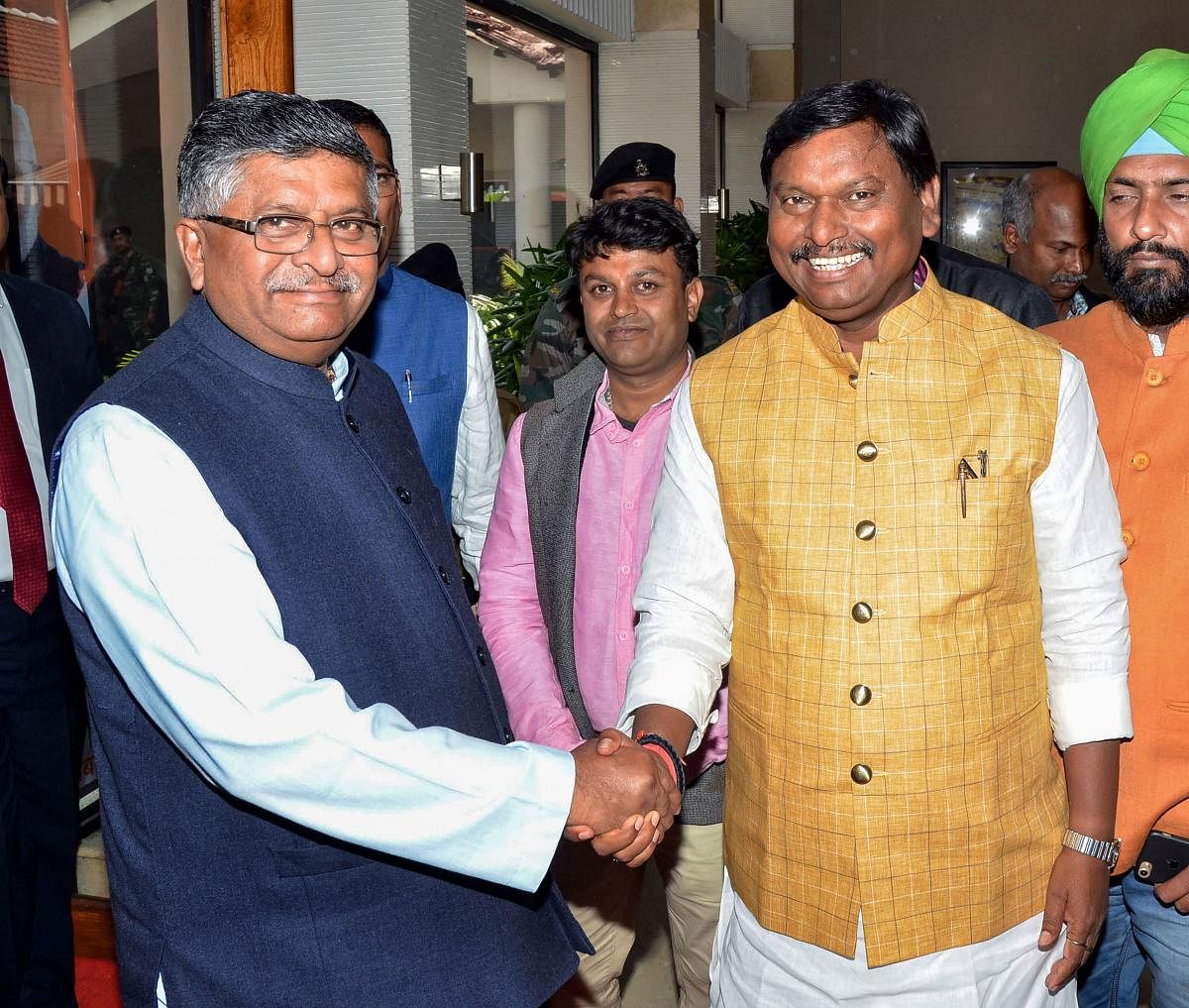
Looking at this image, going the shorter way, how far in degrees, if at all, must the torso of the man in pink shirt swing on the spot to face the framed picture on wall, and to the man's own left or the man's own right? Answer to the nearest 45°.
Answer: approximately 180°

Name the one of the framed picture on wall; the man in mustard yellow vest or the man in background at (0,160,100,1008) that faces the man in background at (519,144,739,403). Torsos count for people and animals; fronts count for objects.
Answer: the framed picture on wall

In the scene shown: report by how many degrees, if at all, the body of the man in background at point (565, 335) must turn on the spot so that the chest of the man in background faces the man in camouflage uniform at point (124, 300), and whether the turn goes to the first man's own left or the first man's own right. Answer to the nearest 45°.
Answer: approximately 90° to the first man's own right

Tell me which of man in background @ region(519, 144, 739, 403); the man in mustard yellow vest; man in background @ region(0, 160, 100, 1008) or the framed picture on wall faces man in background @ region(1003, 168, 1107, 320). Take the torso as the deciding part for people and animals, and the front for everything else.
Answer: the framed picture on wall

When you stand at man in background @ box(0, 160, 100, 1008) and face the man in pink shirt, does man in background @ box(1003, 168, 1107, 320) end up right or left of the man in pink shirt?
left

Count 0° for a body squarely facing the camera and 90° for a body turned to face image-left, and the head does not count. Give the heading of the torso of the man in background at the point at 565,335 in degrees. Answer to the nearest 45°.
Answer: approximately 0°

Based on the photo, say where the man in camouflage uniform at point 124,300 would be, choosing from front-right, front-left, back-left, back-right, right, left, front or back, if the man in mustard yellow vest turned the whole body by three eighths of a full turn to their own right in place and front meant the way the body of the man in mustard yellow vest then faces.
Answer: front

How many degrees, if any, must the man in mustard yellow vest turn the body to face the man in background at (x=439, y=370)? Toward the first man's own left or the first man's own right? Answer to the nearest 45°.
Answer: approximately 135° to the first man's own right
